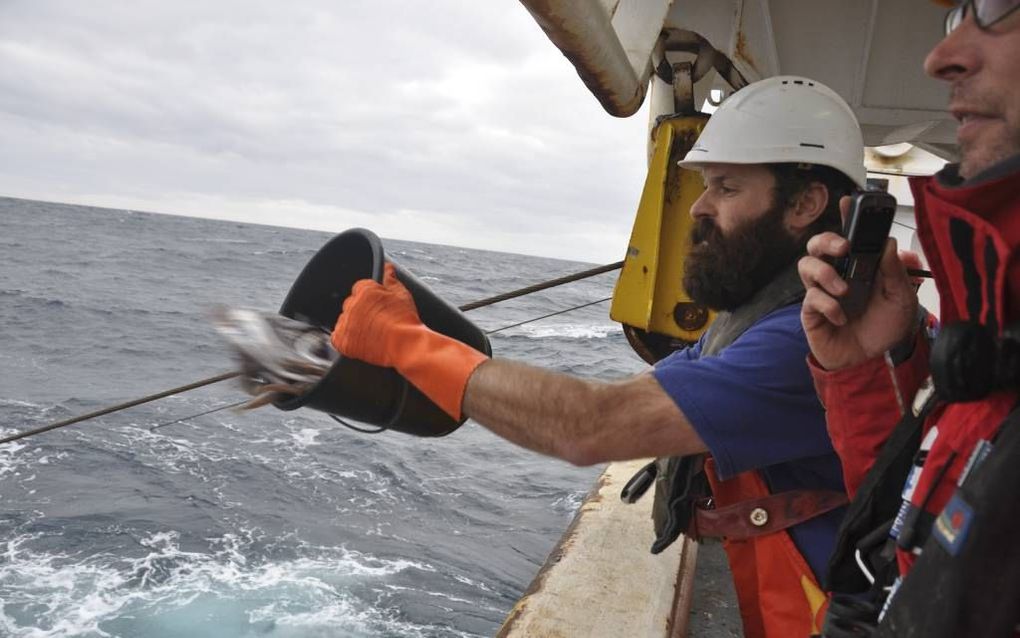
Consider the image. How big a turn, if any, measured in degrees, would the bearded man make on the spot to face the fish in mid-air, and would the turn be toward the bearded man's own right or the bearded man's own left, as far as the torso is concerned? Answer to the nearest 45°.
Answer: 0° — they already face it

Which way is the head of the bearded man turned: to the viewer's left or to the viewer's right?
to the viewer's left

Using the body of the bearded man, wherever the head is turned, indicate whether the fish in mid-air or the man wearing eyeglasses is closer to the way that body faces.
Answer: the fish in mid-air

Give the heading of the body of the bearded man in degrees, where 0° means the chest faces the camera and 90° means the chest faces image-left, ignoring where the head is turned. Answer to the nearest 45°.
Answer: approximately 90°
